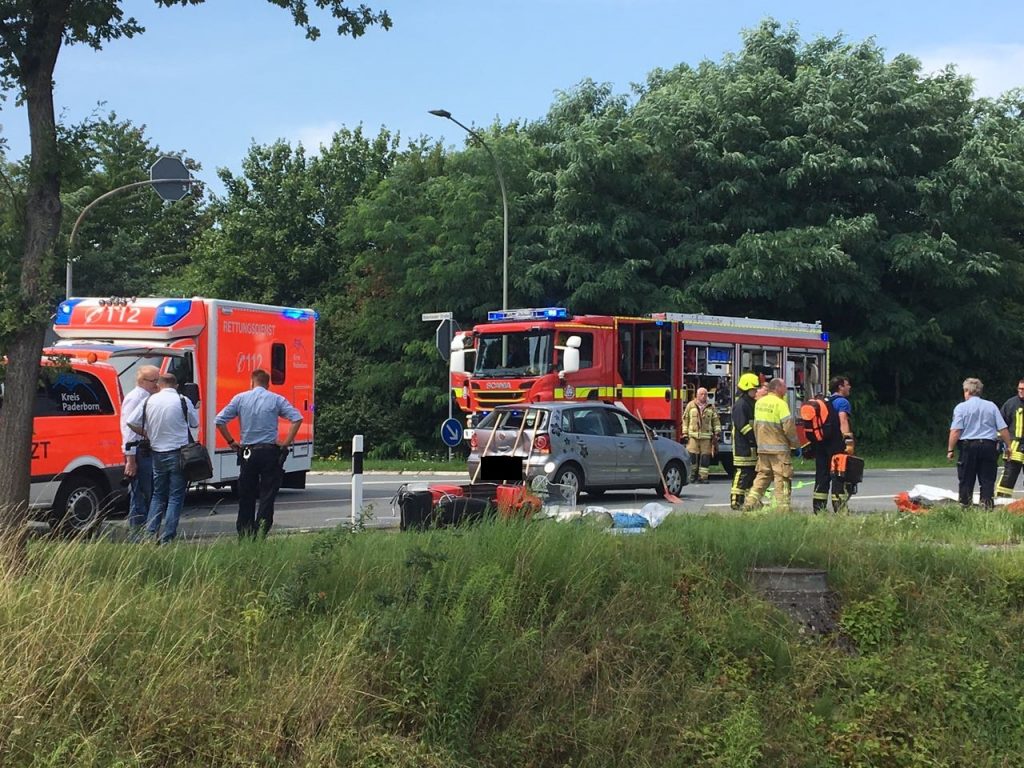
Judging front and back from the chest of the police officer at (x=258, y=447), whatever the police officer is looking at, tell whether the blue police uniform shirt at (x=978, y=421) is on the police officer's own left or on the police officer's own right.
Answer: on the police officer's own right

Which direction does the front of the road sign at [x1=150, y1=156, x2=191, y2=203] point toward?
away from the camera

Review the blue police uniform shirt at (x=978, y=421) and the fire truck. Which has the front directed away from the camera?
the blue police uniform shirt

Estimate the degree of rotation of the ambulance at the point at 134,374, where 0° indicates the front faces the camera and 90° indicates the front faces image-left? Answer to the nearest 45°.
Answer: approximately 45°

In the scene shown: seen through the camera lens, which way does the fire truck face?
facing the viewer and to the left of the viewer

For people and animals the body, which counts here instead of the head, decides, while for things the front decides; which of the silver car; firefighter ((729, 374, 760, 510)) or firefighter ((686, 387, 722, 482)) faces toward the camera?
firefighter ((686, 387, 722, 482))

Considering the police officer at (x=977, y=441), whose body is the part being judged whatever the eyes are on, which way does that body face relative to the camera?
away from the camera

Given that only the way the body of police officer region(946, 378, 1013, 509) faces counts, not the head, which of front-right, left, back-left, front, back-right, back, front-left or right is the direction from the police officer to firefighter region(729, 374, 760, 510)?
left

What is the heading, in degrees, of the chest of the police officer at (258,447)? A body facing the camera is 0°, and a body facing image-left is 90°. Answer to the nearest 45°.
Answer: approximately 180°

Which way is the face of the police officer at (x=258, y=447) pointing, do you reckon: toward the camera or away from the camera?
away from the camera

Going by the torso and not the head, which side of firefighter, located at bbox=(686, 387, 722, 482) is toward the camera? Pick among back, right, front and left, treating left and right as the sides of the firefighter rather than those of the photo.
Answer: front
